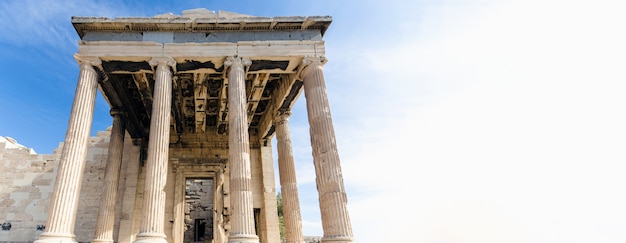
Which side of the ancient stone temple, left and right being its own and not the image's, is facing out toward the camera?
front
